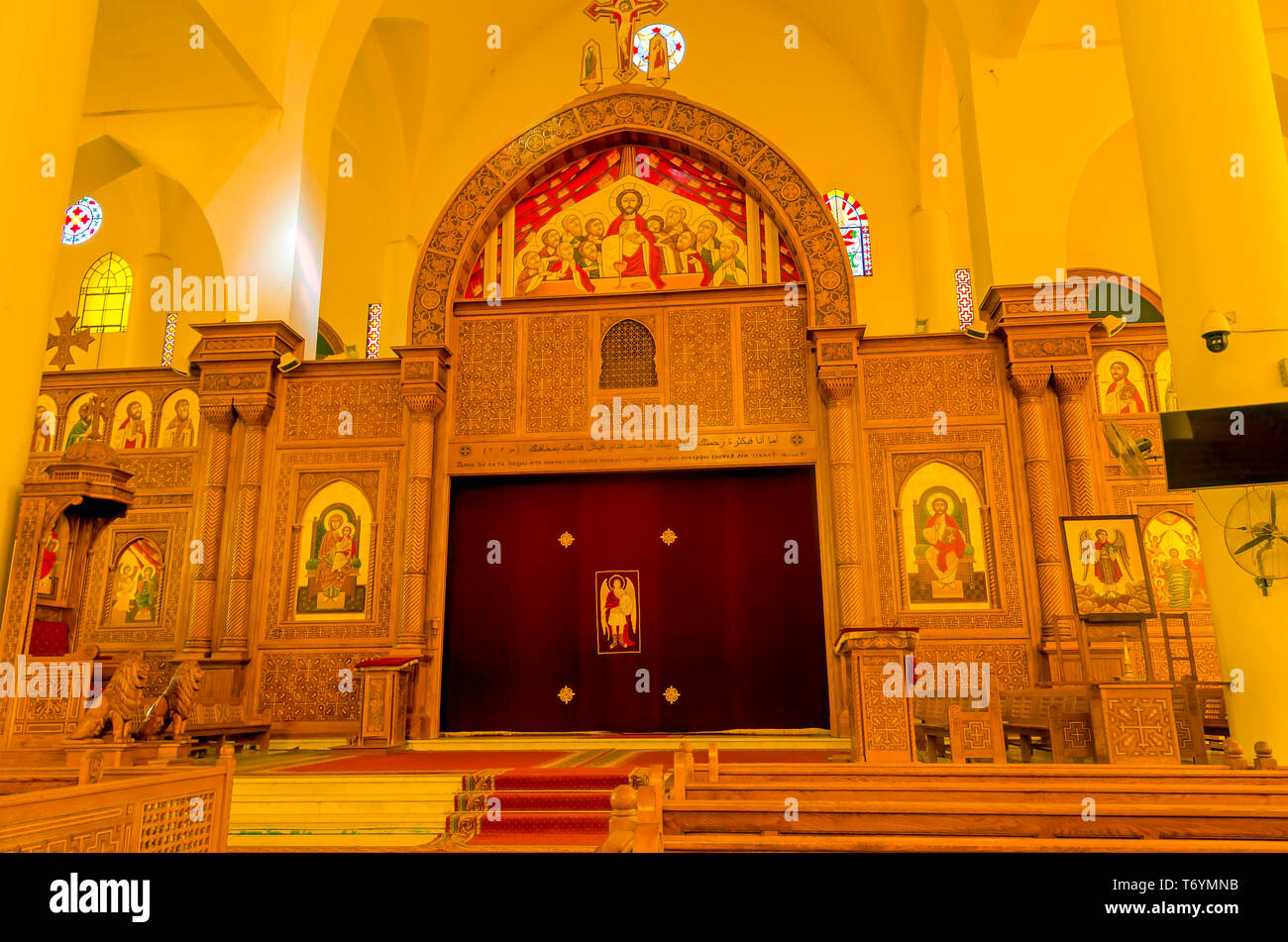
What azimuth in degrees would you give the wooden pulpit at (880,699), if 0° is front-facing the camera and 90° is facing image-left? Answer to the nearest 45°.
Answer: approximately 0°

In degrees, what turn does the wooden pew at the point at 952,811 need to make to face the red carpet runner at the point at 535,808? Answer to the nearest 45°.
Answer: approximately 45° to its left

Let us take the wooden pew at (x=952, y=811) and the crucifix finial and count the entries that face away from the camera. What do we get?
1

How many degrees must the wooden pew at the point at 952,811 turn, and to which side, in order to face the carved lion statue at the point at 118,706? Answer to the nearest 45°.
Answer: approximately 90° to its left

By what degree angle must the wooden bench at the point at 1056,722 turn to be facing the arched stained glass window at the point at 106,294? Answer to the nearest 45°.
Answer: approximately 45° to its right

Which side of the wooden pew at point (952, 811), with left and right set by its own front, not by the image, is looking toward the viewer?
back

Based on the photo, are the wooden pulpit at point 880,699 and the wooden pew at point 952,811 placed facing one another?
yes

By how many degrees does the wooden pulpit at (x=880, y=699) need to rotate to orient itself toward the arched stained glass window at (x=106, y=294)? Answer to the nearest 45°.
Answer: approximately 90° to its right
